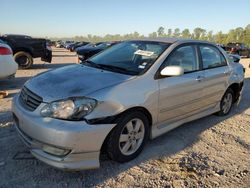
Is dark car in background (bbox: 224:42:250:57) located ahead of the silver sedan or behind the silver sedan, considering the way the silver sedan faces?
behind

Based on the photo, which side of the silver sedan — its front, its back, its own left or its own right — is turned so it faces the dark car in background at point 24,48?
right

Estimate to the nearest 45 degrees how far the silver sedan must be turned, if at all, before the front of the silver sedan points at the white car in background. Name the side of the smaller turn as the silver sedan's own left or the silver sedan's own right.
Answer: approximately 90° to the silver sedan's own right

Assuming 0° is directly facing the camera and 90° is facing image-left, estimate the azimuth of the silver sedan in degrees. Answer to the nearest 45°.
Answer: approximately 45°

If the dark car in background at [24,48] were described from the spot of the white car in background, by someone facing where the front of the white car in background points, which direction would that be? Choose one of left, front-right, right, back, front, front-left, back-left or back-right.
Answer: right
